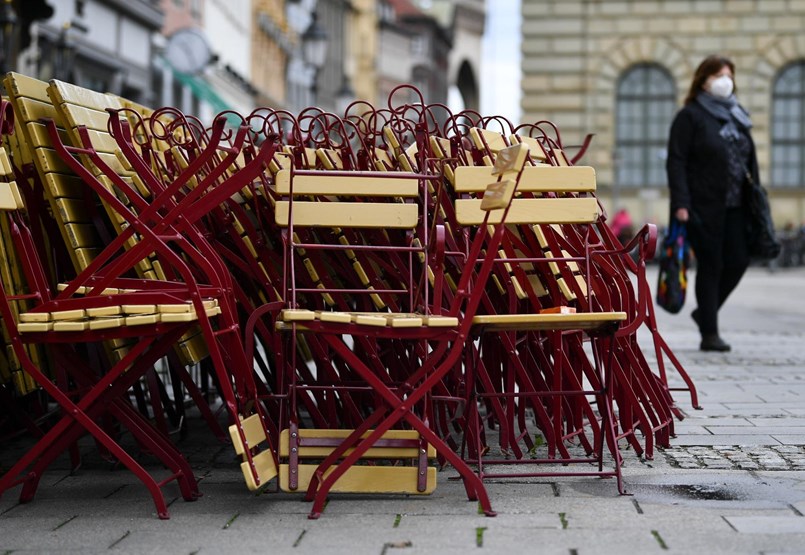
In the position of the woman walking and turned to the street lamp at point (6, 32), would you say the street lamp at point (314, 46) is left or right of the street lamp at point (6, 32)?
right

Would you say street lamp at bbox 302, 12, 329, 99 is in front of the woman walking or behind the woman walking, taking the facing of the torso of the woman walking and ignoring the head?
behind

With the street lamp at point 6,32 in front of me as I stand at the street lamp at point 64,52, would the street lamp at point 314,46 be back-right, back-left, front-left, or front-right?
back-left
